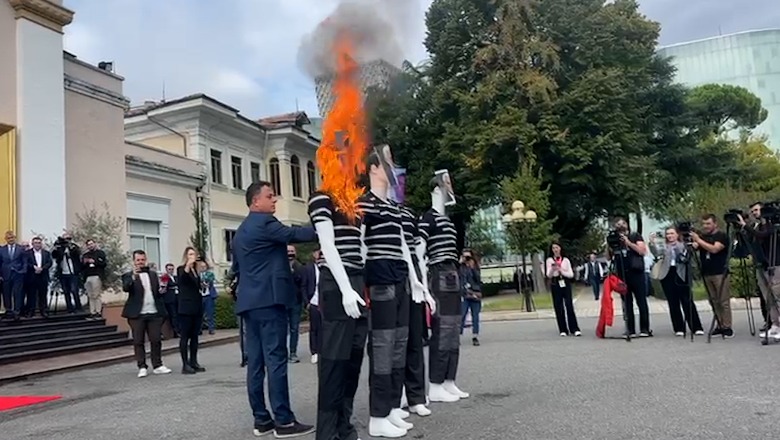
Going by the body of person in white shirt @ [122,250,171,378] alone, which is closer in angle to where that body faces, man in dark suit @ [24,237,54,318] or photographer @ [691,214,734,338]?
the photographer

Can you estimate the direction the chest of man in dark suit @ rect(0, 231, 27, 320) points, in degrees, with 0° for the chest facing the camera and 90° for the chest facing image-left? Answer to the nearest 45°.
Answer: approximately 0°

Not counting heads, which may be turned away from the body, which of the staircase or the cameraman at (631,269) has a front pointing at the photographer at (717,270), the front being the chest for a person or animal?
the staircase

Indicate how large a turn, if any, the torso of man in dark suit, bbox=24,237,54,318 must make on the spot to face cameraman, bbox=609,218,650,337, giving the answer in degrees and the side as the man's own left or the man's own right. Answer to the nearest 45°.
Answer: approximately 45° to the man's own left

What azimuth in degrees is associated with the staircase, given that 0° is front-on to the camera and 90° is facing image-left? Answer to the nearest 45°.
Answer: approximately 315°

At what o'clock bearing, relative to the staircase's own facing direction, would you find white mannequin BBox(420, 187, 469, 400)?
The white mannequin is roughly at 1 o'clock from the staircase.

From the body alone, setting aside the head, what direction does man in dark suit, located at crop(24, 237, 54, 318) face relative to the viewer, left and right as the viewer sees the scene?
facing the viewer

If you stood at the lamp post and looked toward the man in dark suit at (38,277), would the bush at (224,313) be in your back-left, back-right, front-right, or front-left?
front-right

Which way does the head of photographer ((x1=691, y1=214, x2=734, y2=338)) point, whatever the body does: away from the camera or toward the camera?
toward the camera

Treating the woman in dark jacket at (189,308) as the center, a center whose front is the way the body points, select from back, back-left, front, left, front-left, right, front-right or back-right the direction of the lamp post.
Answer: left

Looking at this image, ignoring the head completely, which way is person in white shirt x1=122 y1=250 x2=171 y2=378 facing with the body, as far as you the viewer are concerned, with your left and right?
facing the viewer and to the right of the viewer

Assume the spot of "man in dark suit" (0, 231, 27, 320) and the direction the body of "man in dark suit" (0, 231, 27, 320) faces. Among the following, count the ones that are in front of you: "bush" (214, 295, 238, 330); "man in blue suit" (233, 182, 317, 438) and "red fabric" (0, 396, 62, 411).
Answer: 2

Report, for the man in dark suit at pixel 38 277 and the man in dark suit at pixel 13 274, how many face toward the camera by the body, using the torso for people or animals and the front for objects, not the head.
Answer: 2

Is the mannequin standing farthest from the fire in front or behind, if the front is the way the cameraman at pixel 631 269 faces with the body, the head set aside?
in front
